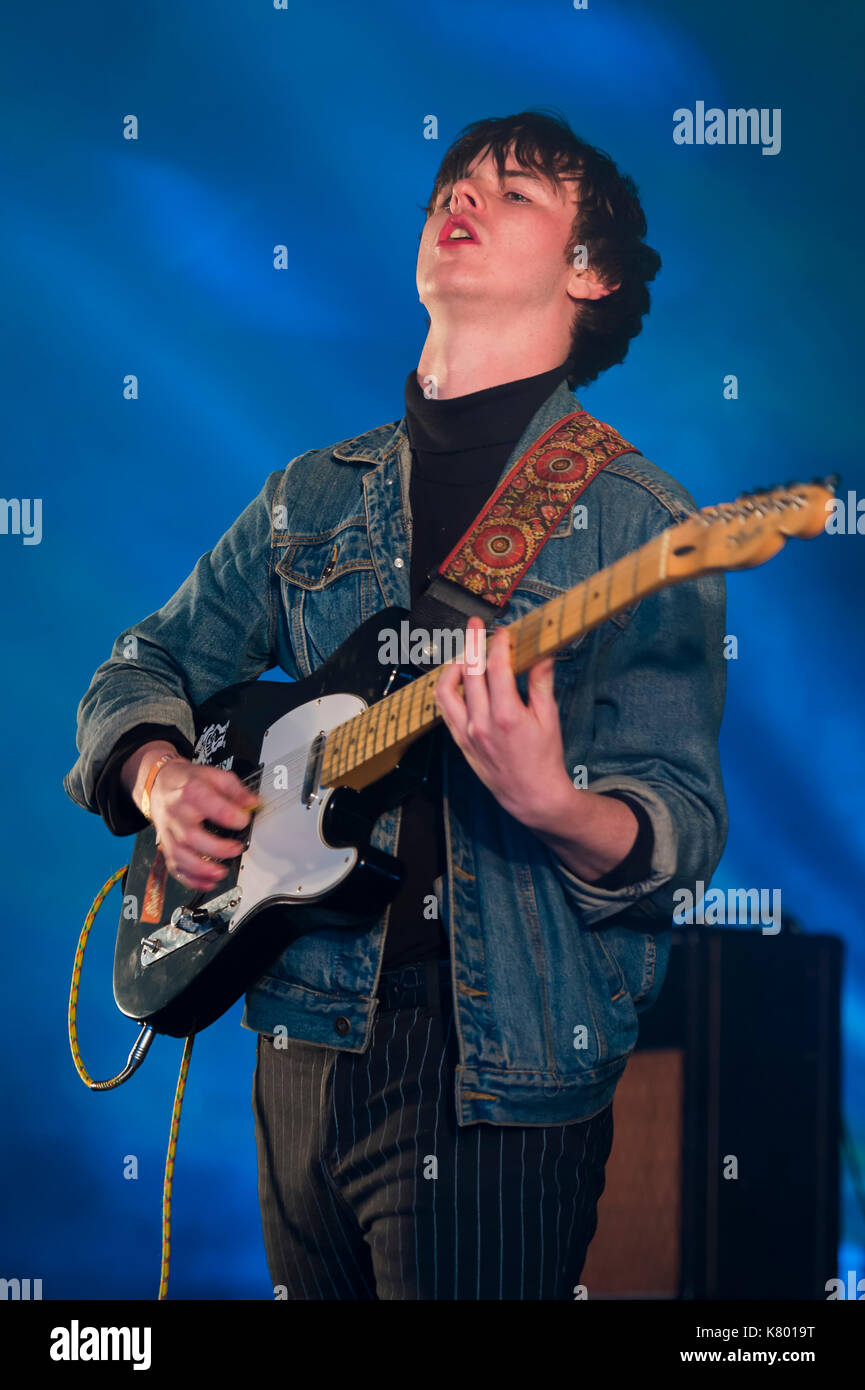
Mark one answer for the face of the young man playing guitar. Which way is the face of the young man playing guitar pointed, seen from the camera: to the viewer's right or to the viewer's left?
to the viewer's left

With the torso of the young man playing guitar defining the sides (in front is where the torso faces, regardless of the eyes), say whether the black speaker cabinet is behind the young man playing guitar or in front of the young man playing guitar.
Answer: behind

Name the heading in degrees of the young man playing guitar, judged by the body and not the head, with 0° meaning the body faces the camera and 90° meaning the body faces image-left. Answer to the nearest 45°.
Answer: approximately 45°
